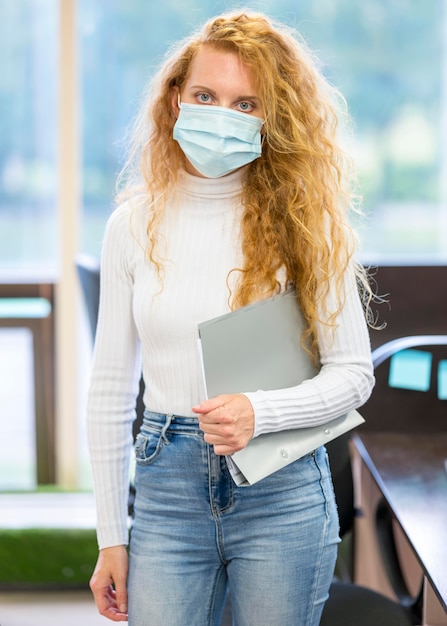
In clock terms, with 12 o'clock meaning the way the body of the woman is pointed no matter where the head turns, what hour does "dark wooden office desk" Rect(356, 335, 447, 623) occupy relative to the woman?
The dark wooden office desk is roughly at 7 o'clock from the woman.

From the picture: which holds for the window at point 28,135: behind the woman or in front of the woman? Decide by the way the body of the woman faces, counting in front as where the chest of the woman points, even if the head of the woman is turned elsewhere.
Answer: behind

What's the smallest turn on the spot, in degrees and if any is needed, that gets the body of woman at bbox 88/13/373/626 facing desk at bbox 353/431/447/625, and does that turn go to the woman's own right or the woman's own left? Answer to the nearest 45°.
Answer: approximately 135° to the woman's own left

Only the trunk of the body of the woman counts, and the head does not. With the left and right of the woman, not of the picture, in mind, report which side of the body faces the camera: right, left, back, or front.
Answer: front

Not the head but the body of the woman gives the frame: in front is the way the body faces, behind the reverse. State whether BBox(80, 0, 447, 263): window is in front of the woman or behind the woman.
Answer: behind
